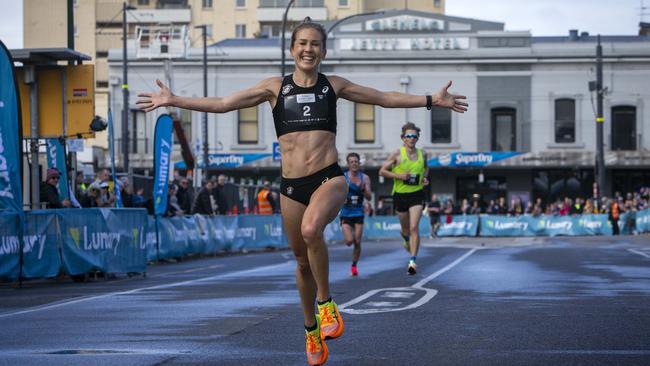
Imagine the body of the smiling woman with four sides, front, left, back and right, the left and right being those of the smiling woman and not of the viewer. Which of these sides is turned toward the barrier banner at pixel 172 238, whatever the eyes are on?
back

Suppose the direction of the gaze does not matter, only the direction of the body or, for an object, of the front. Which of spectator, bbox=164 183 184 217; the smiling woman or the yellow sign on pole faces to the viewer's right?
the spectator

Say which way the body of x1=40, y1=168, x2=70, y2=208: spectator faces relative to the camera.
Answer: to the viewer's right

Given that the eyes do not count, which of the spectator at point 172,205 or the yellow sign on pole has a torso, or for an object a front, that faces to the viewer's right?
the spectator

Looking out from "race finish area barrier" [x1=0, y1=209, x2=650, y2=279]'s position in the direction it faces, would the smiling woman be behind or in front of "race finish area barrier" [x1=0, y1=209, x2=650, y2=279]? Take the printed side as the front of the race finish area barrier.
in front

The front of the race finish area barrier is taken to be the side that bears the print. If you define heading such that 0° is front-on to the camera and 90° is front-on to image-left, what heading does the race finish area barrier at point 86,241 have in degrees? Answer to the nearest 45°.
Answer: approximately 315°

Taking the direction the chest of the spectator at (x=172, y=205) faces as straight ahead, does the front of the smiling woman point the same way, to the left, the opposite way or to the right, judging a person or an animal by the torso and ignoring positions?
to the right

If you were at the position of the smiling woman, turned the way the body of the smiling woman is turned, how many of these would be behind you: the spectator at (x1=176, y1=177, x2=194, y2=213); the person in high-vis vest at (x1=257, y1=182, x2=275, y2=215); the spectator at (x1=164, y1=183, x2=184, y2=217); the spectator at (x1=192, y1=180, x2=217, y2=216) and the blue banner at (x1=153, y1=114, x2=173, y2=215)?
5
